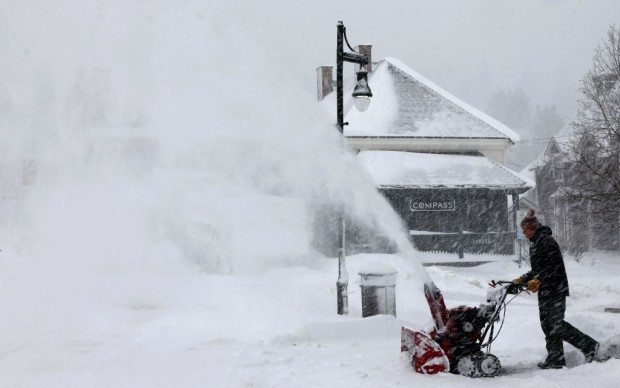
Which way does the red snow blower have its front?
to the viewer's left

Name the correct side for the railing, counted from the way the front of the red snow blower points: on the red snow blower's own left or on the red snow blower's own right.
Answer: on the red snow blower's own right

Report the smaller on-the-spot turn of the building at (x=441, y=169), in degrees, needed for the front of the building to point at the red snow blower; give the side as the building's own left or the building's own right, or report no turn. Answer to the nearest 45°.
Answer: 0° — it already faces it

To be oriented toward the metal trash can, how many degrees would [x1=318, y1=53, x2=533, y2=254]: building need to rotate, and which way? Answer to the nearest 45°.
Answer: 0° — it already faces it

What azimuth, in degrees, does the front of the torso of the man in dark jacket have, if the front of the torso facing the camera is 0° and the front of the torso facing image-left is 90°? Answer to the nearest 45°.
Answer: approximately 90°

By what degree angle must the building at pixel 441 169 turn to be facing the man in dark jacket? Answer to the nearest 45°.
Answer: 0° — it already faces them

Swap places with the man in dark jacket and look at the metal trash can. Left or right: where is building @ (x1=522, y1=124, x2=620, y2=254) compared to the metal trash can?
right

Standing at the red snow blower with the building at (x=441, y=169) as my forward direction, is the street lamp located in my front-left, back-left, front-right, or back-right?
front-left

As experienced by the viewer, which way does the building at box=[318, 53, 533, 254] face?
facing the viewer

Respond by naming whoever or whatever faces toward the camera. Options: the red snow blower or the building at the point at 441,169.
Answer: the building

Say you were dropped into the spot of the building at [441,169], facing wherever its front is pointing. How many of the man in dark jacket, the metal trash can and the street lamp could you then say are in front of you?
3

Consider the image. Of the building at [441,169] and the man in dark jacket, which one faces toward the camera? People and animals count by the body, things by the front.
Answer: the building

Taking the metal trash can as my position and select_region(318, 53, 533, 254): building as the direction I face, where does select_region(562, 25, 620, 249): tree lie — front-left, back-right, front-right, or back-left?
front-right

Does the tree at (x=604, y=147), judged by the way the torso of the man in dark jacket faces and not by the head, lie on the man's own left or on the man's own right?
on the man's own right

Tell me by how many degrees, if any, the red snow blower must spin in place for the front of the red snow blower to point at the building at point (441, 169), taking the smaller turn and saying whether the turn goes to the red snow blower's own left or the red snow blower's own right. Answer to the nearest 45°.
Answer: approximately 90° to the red snow blower's own right
